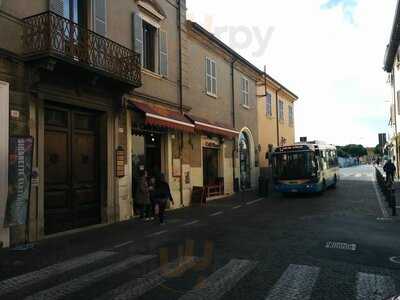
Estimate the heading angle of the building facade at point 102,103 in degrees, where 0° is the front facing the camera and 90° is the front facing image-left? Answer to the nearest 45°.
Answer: approximately 315°

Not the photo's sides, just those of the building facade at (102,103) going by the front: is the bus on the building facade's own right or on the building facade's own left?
on the building facade's own left
